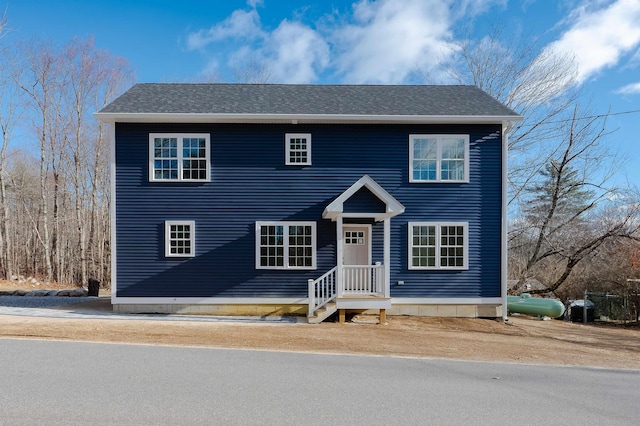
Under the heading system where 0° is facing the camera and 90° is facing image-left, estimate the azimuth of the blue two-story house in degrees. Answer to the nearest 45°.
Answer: approximately 0°
